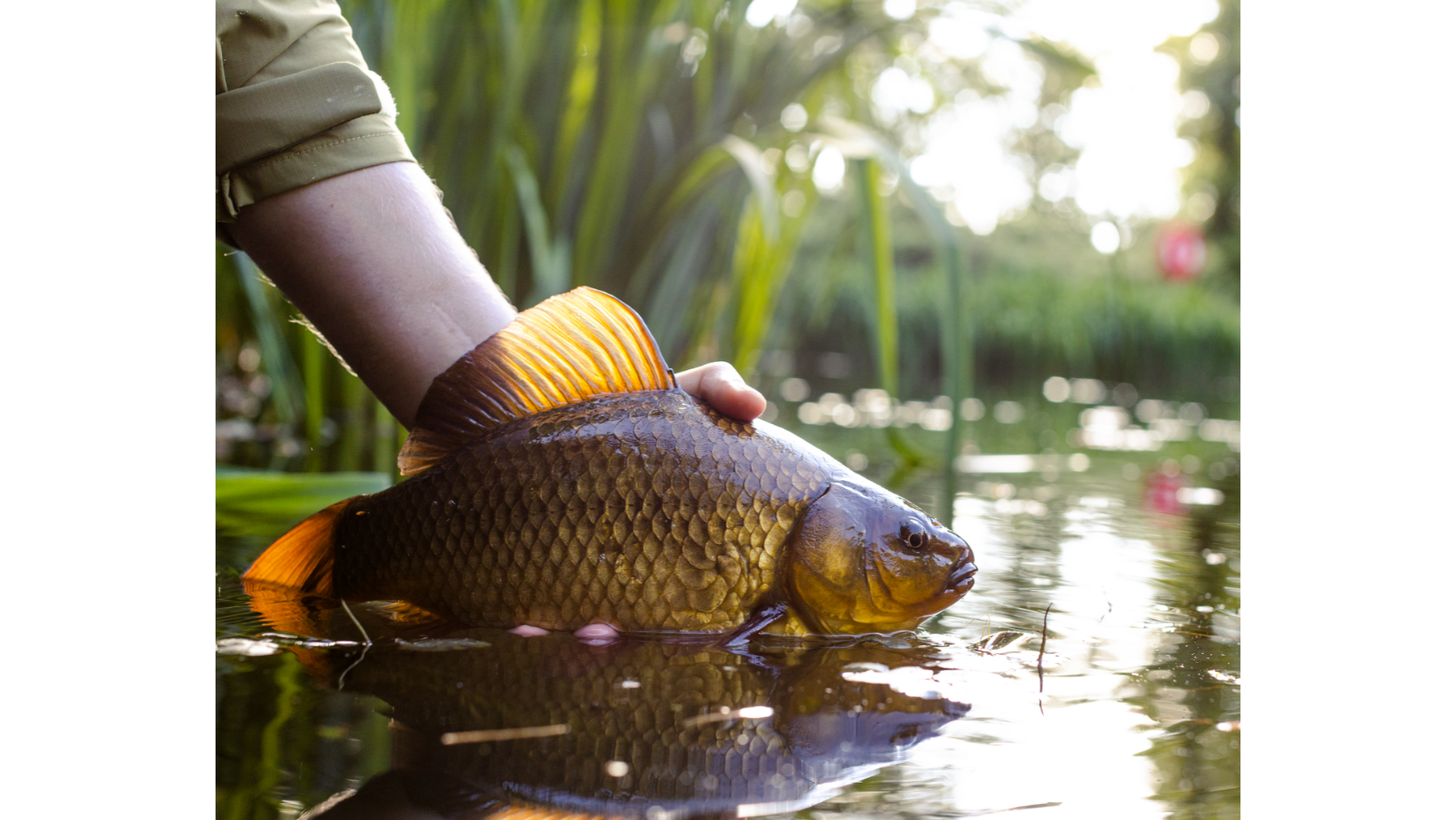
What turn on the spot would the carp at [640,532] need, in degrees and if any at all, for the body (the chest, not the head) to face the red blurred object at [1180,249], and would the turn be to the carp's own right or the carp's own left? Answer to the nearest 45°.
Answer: approximately 45° to the carp's own left

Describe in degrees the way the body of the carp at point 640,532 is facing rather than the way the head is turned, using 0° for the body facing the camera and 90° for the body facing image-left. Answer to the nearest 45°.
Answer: approximately 270°
